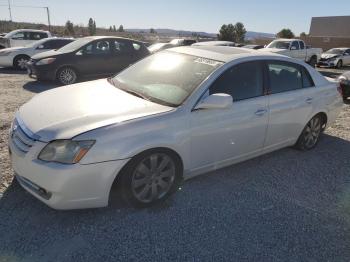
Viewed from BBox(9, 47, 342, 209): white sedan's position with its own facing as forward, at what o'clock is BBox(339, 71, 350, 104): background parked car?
The background parked car is roughly at 6 o'clock from the white sedan.

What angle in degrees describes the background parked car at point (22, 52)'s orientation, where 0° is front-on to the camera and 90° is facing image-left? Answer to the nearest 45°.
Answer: approximately 45°

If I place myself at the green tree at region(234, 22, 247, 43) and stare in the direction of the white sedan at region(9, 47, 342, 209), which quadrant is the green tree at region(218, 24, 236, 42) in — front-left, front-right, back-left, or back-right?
front-right

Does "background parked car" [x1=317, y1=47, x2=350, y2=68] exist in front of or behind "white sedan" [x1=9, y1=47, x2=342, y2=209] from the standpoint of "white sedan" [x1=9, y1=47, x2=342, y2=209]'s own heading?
behind

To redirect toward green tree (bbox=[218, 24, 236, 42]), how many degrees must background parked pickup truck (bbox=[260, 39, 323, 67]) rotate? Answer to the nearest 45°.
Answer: approximately 135° to its right

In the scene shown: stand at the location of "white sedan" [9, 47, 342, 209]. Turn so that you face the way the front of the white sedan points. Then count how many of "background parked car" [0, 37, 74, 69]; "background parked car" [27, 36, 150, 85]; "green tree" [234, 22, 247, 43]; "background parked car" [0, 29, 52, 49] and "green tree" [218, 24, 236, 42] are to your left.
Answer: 0

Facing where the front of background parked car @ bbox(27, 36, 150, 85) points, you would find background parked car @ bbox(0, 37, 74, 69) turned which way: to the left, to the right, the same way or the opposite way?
the same way

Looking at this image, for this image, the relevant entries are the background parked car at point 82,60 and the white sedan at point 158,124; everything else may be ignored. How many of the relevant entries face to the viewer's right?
0

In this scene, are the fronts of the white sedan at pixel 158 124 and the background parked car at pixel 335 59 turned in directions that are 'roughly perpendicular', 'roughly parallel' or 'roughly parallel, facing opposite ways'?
roughly parallel

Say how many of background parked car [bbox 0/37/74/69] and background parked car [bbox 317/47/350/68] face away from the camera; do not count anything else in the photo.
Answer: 0

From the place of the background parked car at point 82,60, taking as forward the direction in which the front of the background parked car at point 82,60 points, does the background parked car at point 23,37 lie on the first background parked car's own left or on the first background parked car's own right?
on the first background parked car's own right

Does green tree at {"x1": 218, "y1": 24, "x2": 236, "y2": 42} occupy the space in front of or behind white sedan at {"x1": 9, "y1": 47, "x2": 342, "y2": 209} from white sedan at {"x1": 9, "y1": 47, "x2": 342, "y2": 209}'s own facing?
behind

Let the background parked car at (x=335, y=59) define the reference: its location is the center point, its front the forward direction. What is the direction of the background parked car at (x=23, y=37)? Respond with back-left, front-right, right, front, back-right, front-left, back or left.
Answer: front

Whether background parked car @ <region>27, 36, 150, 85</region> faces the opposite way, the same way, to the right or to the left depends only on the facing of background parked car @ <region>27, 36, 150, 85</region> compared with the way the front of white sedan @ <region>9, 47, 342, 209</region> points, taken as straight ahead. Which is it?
the same way

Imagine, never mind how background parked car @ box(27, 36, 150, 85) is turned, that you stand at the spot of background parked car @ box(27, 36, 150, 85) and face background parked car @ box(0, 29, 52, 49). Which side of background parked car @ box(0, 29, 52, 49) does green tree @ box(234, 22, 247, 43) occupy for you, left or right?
right

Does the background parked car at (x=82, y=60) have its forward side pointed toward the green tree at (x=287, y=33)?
no

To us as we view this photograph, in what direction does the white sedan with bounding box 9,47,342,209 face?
facing the viewer and to the left of the viewer
